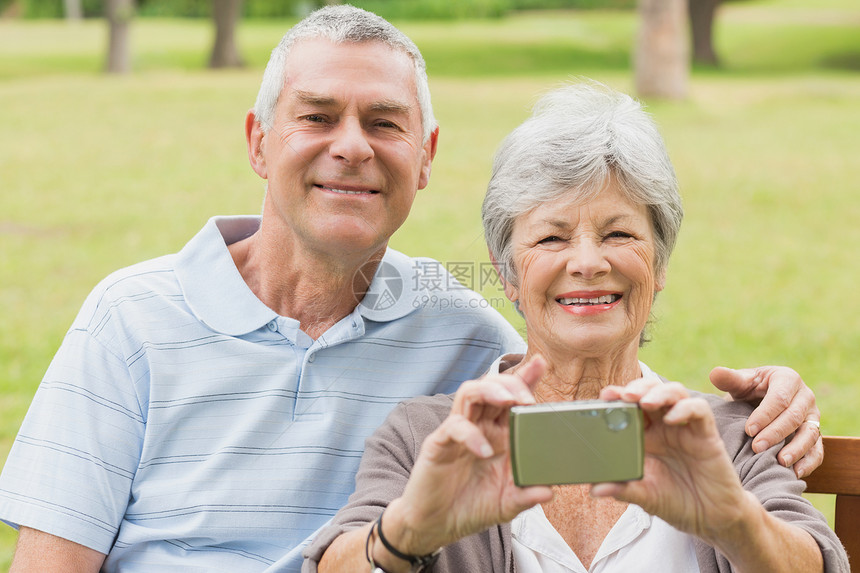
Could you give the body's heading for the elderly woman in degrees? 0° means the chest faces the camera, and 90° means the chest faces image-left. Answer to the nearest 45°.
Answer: approximately 0°

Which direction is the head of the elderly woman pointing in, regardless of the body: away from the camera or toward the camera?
toward the camera

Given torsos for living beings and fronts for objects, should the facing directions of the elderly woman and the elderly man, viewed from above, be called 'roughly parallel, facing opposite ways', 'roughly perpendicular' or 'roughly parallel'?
roughly parallel

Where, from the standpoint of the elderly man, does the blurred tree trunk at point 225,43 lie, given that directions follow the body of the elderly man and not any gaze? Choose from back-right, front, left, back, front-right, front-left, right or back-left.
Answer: back

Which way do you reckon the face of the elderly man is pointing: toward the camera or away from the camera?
toward the camera

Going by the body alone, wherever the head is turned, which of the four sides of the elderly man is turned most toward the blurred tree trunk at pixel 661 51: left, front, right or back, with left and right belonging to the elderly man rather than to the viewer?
back

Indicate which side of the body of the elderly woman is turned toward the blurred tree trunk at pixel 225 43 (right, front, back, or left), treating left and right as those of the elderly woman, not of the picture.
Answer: back

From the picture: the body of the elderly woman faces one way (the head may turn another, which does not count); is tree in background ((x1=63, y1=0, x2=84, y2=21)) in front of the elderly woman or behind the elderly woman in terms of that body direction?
behind

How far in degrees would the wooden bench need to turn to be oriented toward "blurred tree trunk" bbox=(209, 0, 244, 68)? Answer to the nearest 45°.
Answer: approximately 135° to its right

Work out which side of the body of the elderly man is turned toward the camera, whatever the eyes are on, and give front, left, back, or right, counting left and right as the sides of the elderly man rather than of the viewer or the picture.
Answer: front

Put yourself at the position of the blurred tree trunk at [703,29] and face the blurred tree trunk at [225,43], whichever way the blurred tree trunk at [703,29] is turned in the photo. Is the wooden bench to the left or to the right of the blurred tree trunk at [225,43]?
left

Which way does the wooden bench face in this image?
toward the camera

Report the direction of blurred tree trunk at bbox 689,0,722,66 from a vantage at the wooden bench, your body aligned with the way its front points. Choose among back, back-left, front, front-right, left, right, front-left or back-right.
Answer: back
